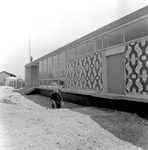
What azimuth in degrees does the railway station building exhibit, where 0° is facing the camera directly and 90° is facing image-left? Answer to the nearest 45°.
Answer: approximately 45°
